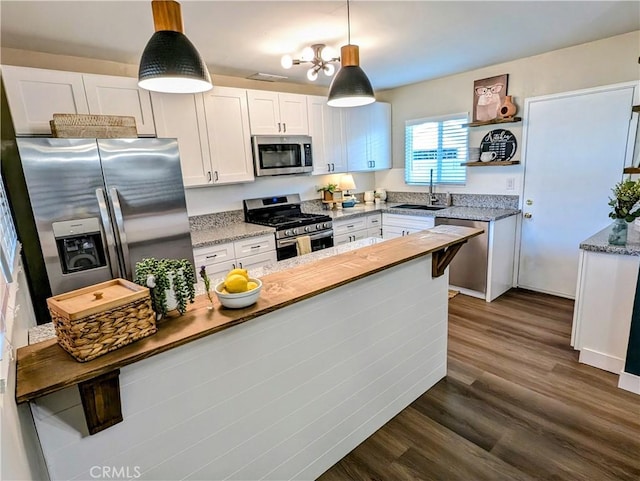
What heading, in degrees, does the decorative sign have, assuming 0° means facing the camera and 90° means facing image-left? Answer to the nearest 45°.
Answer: approximately 0°

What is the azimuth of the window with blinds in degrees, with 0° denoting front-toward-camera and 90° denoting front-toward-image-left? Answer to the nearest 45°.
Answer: approximately 45°

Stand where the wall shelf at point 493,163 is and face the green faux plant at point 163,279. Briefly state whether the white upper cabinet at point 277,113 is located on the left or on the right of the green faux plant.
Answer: right

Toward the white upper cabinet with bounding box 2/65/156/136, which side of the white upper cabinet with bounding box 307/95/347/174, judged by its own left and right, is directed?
right

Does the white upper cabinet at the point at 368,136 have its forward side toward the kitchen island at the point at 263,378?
yes

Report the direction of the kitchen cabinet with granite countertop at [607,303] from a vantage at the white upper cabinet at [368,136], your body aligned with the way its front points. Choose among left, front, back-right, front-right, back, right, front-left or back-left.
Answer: front-left

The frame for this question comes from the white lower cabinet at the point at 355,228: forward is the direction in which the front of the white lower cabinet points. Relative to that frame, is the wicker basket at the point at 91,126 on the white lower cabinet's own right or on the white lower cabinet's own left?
on the white lower cabinet's own right

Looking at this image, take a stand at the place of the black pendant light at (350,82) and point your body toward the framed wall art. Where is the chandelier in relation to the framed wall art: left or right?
left

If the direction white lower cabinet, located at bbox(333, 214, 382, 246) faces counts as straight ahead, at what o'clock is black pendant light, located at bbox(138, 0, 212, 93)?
The black pendant light is roughly at 2 o'clock from the white lower cabinet.
